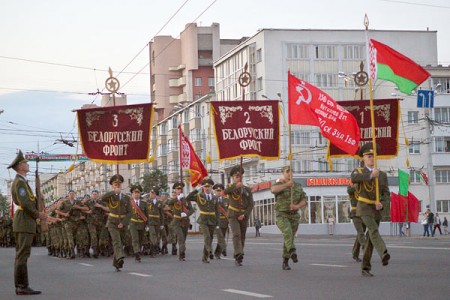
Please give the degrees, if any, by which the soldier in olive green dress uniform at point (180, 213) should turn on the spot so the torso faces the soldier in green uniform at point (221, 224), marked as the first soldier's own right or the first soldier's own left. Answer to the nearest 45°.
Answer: approximately 45° to the first soldier's own left

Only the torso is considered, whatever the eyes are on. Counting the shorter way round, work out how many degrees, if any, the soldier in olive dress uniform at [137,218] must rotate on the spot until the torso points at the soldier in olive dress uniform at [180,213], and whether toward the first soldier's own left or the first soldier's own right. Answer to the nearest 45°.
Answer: approximately 90° to the first soldier's own left

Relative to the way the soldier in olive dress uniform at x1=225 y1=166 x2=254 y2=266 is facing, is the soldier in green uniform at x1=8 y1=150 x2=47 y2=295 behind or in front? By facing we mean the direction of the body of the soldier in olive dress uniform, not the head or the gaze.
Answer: in front

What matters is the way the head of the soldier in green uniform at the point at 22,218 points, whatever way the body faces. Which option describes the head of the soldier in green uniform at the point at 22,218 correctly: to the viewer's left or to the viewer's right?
to the viewer's right

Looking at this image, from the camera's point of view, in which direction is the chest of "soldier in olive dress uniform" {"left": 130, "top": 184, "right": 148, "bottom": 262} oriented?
toward the camera

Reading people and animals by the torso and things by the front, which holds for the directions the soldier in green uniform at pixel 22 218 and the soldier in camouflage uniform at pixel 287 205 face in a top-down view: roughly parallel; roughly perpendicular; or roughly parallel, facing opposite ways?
roughly perpendicular

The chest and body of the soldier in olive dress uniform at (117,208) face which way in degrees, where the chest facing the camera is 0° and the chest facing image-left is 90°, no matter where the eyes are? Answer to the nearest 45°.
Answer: approximately 0°

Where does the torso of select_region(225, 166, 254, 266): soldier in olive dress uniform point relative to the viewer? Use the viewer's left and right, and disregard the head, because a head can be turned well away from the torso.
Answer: facing the viewer

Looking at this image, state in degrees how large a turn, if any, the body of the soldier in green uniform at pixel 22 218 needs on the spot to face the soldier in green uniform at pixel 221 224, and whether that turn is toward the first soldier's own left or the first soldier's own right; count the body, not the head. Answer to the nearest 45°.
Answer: approximately 45° to the first soldier's own left
